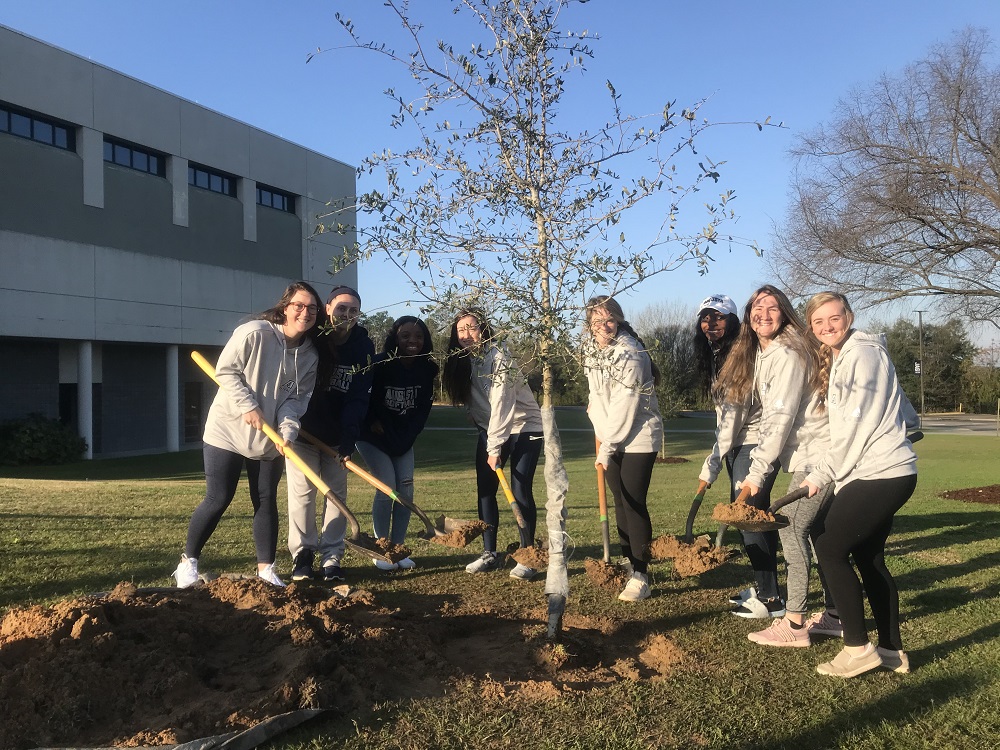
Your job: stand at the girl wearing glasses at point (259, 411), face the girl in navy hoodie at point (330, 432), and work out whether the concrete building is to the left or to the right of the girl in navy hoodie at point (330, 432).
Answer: left

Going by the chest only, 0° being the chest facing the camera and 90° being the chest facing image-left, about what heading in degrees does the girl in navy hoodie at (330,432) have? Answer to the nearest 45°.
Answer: approximately 0°

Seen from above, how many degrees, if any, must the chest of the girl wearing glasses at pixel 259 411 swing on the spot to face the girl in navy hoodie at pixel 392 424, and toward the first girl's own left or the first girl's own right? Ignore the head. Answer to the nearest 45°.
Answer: approximately 90° to the first girl's own left

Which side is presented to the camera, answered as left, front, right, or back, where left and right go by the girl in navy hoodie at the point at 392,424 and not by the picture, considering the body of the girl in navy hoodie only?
front

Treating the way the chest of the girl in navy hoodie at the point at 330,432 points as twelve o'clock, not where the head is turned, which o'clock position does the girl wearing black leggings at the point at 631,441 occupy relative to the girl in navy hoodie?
The girl wearing black leggings is roughly at 10 o'clock from the girl in navy hoodie.

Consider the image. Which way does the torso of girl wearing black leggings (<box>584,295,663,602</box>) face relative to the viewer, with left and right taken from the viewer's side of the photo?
facing the viewer and to the left of the viewer

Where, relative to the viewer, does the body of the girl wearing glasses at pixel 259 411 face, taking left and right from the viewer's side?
facing the viewer and to the right of the viewer

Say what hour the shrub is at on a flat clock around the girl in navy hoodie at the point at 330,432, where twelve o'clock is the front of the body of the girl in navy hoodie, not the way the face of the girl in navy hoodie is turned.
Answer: The shrub is roughly at 5 o'clock from the girl in navy hoodie.

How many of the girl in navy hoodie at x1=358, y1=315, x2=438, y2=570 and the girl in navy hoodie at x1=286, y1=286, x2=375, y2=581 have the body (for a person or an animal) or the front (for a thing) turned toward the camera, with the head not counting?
2

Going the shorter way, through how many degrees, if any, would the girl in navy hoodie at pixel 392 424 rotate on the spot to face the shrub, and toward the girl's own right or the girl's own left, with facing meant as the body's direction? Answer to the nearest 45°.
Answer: approximately 135° to the girl's own right

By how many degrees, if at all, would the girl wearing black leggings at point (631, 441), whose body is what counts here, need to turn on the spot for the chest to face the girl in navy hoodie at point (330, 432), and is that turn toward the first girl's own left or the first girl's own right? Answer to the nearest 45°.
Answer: approximately 45° to the first girl's own right

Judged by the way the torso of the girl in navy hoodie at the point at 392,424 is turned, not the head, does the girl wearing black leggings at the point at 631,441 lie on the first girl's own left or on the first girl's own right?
on the first girl's own left
